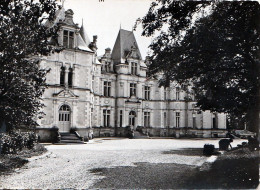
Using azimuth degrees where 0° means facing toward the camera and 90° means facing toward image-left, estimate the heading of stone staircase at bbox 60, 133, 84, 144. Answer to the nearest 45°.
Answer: approximately 0°

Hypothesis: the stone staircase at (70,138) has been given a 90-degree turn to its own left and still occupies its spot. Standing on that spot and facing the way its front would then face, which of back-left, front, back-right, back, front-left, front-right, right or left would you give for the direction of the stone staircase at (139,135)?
front-left

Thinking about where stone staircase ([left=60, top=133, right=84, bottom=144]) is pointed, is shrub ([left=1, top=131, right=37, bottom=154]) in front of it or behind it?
in front
